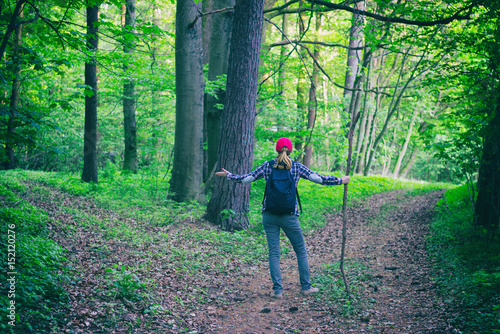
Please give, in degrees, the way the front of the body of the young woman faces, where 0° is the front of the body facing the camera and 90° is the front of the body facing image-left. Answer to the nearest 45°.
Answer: approximately 180°

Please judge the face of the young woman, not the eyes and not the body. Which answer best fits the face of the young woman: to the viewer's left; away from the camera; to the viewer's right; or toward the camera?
away from the camera

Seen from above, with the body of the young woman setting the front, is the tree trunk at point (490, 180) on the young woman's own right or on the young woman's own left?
on the young woman's own right
